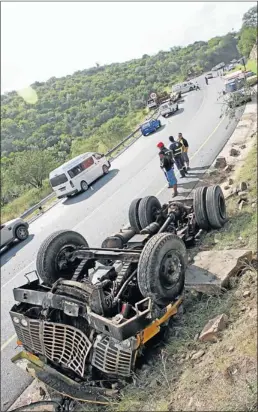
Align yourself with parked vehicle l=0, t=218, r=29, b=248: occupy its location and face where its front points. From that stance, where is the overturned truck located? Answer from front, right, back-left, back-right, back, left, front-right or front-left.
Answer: back-right

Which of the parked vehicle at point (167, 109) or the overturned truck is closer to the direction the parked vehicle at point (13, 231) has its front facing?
the parked vehicle

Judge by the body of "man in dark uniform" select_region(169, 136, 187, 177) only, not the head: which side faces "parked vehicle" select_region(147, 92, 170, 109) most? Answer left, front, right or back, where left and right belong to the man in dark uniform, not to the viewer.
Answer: front
